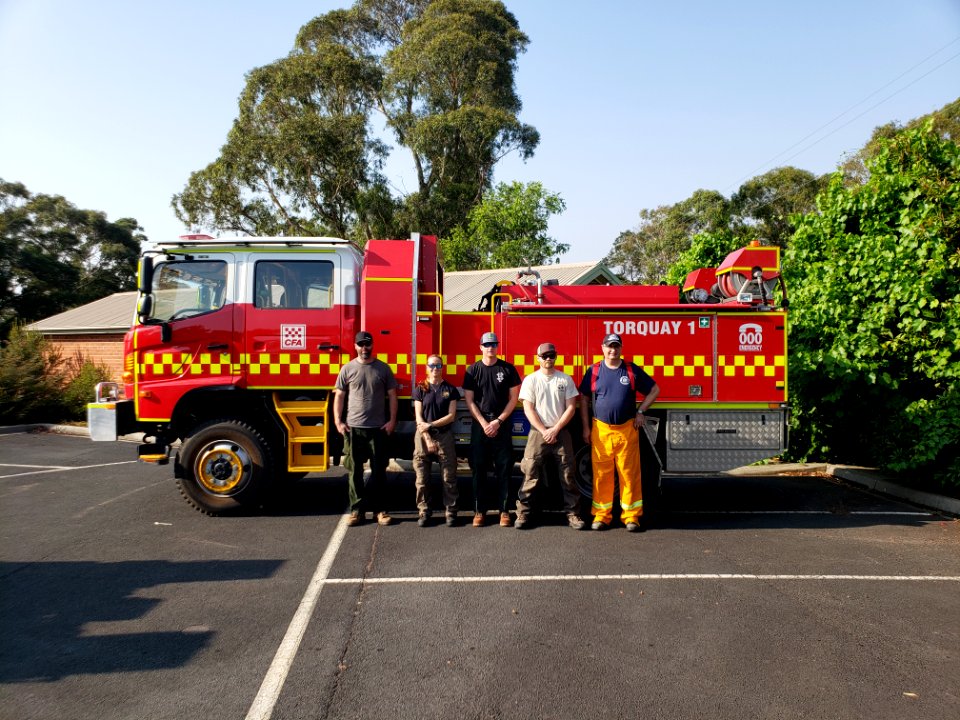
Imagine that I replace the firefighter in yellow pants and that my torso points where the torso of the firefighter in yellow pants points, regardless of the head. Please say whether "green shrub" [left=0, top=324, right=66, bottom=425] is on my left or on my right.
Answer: on my right

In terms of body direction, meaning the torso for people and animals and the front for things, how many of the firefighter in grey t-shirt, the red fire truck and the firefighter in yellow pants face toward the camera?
2

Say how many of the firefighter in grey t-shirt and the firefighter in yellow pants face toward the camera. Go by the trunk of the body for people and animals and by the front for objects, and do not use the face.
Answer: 2

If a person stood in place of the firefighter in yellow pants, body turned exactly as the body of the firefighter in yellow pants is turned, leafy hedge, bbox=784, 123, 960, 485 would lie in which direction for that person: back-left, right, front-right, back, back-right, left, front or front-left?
back-left

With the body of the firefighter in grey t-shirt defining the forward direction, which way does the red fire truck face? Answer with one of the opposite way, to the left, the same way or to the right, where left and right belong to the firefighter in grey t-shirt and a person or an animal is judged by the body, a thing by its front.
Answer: to the right

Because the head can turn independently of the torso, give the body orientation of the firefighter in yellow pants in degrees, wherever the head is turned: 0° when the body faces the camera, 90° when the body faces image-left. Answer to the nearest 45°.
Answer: approximately 0°

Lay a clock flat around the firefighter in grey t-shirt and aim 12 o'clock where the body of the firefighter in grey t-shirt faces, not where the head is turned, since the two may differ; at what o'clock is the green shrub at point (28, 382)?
The green shrub is roughly at 5 o'clock from the firefighter in grey t-shirt.

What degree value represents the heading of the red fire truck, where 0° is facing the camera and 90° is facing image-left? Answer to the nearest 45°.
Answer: approximately 90°

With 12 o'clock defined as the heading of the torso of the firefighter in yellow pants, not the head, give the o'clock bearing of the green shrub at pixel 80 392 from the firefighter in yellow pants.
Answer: The green shrub is roughly at 4 o'clock from the firefighter in yellow pants.

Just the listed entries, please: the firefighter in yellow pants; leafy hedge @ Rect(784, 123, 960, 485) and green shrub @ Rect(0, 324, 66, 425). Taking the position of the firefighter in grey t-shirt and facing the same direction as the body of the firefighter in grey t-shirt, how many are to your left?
2
